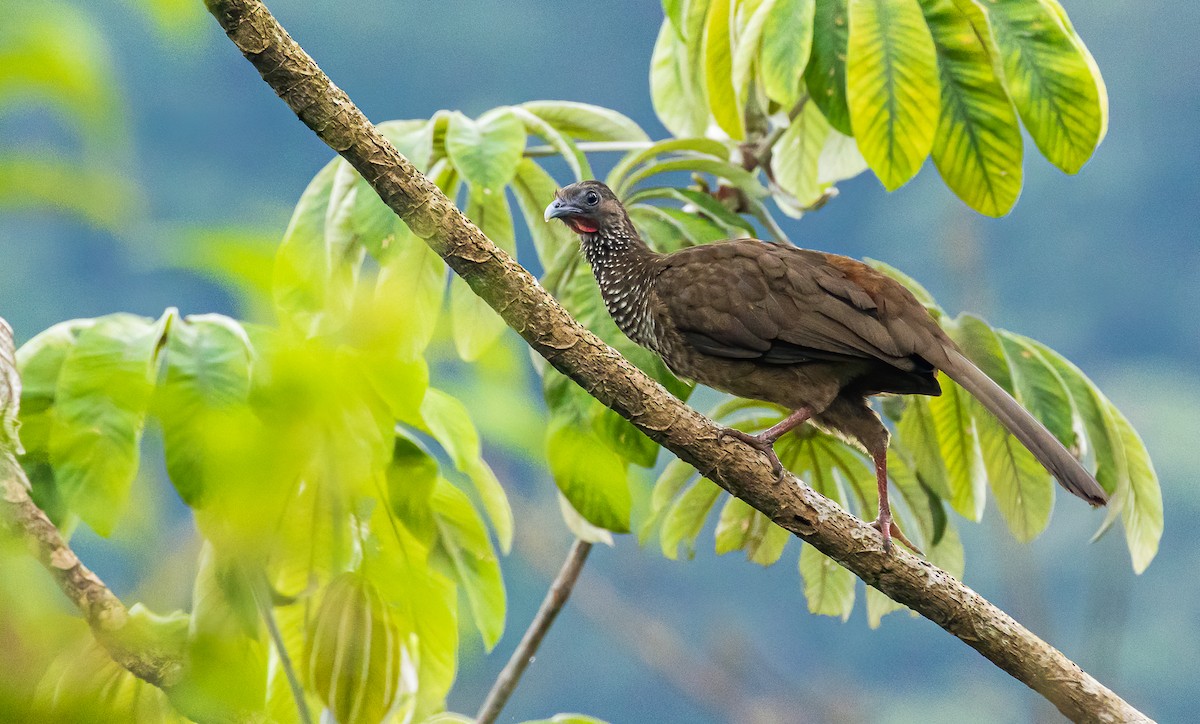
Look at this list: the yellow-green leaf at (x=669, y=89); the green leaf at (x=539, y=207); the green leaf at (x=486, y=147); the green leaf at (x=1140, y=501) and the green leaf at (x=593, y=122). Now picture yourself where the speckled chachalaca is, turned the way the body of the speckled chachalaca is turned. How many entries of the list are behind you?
1

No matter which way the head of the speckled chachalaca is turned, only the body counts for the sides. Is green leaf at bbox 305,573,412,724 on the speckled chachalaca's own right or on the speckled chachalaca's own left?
on the speckled chachalaca's own left

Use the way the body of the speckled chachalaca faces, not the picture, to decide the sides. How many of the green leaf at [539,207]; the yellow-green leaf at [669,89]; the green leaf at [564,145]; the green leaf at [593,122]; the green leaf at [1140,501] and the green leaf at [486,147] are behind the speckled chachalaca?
1

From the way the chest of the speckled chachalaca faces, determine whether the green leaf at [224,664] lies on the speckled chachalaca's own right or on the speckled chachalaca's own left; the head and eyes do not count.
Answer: on the speckled chachalaca's own left

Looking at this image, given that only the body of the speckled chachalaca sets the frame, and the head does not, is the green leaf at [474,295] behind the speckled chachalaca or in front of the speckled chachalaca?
in front

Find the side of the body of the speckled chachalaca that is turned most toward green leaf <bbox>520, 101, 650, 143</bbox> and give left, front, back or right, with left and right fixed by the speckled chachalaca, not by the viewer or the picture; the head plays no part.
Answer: front

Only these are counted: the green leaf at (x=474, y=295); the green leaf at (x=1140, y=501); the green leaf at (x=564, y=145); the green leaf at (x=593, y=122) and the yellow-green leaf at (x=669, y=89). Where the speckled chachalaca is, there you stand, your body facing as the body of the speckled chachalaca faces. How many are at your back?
1

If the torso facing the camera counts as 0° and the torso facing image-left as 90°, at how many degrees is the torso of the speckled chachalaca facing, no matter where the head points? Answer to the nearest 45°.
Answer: approximately 90°
